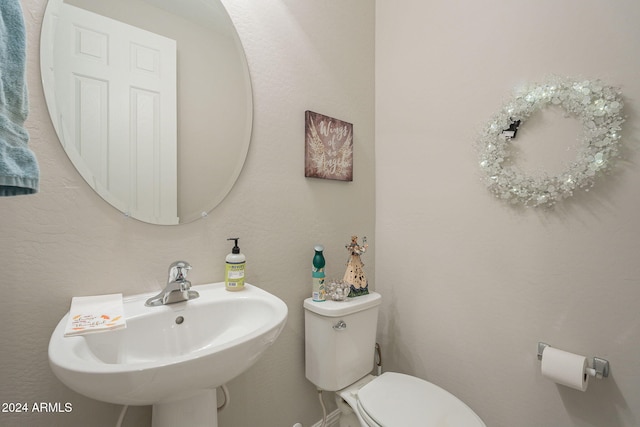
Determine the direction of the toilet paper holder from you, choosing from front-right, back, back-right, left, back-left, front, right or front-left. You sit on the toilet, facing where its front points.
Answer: front-left

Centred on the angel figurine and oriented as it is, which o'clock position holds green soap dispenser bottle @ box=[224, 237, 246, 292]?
The green soap dispenser bottle is roughly at 3 o'clock from the angel figurine.

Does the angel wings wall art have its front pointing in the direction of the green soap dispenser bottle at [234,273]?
no

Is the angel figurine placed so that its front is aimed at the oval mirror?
no

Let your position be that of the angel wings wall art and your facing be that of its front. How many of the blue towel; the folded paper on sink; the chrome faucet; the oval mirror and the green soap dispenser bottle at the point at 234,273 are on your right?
5

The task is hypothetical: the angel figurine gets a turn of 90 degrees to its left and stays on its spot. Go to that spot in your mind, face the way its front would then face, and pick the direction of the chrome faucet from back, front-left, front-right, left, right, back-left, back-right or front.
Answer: back

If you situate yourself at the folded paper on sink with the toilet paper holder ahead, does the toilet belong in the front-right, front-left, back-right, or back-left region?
front-left

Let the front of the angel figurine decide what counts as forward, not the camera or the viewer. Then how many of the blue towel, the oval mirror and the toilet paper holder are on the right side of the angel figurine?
2

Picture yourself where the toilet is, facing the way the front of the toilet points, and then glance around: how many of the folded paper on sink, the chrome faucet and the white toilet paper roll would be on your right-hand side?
2

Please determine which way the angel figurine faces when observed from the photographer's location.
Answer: facing the viewer and to the right of the viewer

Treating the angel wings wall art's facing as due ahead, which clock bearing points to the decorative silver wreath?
The decorative silver wreath is roughly at 11 o'clock from the angel wings wall art.

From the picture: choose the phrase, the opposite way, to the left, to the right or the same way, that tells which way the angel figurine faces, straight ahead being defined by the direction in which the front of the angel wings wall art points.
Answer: the same way

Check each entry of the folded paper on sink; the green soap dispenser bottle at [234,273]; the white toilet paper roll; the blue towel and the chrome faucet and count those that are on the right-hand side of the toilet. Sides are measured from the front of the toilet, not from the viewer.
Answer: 4

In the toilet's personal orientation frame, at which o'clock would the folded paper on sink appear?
The folded paper on sink is roughly at 3 o'clock from the toilet.

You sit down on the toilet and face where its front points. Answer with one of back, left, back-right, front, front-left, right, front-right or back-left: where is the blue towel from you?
right

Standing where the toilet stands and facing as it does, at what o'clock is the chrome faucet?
The chrome faucet is roughly at 3 o'clock from the toilet.

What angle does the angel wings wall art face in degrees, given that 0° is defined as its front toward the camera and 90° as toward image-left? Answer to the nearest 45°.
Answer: approximately 315°
